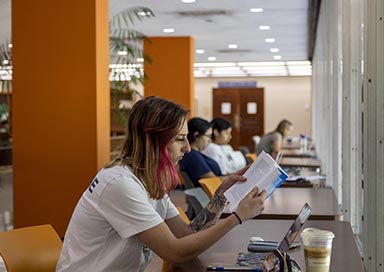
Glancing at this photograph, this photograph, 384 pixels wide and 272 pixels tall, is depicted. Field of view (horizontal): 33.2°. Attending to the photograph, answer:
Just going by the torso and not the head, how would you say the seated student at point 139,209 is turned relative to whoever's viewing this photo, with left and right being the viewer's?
facing to the right of the viewer

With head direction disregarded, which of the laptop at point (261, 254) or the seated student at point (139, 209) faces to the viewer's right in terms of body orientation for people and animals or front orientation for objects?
the seated student

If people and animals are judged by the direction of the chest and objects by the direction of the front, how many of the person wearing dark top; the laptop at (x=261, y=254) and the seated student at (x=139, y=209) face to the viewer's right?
2

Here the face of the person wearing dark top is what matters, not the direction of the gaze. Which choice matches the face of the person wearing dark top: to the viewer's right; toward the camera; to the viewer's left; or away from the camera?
to the viewer's right

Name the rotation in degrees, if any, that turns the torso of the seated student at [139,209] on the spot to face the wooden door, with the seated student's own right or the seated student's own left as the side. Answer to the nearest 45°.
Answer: approximately 90° to the seated student's own left

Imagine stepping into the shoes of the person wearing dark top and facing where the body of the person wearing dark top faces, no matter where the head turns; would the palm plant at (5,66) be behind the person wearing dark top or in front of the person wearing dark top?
behind

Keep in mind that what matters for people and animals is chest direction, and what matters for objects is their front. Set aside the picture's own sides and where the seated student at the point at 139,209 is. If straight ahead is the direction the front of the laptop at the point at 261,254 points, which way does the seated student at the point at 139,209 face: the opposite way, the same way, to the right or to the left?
the opposite way

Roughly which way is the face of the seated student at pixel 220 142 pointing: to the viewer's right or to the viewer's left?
to the viewer's right

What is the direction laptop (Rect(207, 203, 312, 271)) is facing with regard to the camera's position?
facing to the left of the viewer

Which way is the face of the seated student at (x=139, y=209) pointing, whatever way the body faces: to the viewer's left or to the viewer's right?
to the viewer's right

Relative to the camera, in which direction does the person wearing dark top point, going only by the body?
to the viewer's right

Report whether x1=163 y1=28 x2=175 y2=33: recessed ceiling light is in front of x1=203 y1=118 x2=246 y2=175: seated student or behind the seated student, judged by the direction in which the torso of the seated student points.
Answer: behind
